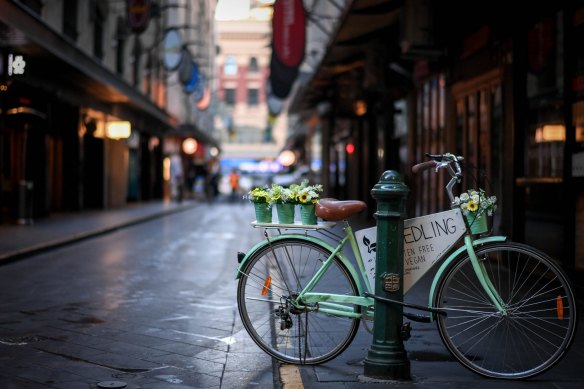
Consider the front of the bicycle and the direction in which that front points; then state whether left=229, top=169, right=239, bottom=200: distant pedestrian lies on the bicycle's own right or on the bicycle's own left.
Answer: on the bicycle's own left

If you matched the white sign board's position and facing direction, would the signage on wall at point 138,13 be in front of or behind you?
behind

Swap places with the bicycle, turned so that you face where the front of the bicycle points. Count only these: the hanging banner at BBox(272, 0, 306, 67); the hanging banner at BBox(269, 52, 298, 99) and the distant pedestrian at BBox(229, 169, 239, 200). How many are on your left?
3

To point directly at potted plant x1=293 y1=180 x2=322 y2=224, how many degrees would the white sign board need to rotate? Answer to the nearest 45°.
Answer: approximately 90° to its right

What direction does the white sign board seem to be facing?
toward the camera

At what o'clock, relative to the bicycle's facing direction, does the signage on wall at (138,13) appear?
The signage on wall is roughly at 8 o'clock from the bicycle.

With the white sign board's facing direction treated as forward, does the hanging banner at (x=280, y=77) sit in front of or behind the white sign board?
behind

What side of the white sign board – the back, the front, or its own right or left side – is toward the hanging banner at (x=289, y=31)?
back

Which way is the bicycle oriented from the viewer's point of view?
to the viewer's right

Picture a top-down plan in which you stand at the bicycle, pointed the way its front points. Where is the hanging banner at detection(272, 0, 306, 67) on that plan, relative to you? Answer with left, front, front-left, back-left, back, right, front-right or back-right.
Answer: left

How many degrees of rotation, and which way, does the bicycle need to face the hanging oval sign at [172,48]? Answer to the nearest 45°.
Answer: approximately 90° to its left

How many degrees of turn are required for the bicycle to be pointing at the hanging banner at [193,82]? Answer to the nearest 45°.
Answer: approximately 90° to its left
